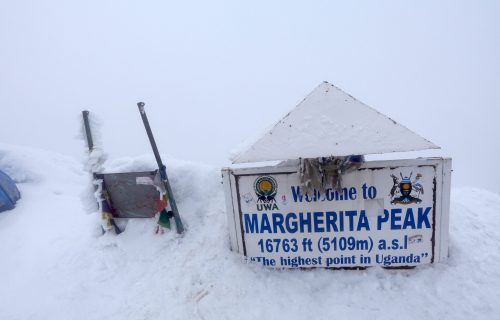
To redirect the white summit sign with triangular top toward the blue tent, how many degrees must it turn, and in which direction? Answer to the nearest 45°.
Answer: approximately 90° to its right

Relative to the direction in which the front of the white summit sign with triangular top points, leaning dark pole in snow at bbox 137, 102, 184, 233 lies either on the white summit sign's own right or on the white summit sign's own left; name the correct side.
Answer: on the white summit sign's own right

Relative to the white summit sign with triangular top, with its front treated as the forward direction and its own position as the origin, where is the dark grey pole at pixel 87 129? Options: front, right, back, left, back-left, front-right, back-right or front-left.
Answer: right

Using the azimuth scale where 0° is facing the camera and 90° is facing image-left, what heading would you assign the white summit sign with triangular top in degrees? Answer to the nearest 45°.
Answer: approximately 0°
